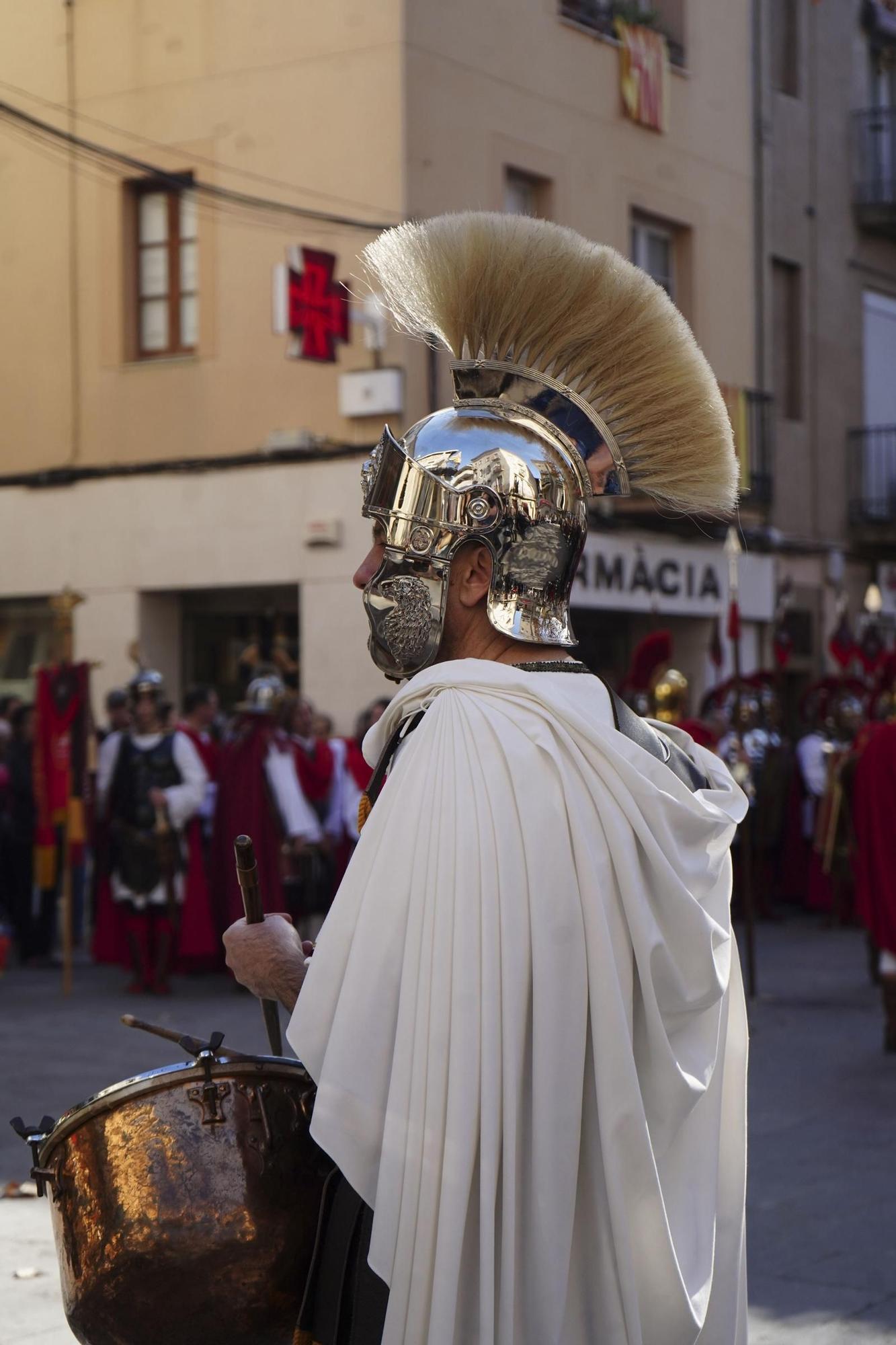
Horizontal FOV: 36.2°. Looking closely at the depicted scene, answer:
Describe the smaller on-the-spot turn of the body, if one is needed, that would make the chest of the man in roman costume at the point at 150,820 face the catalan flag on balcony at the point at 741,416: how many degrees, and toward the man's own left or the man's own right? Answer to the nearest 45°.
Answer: approximately 135° to the man's own left

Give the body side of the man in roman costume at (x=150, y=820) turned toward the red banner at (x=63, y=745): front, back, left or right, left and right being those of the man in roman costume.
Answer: right

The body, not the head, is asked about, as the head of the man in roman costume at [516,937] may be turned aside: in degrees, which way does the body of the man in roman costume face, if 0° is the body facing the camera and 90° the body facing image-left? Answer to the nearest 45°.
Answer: approximately 135°
